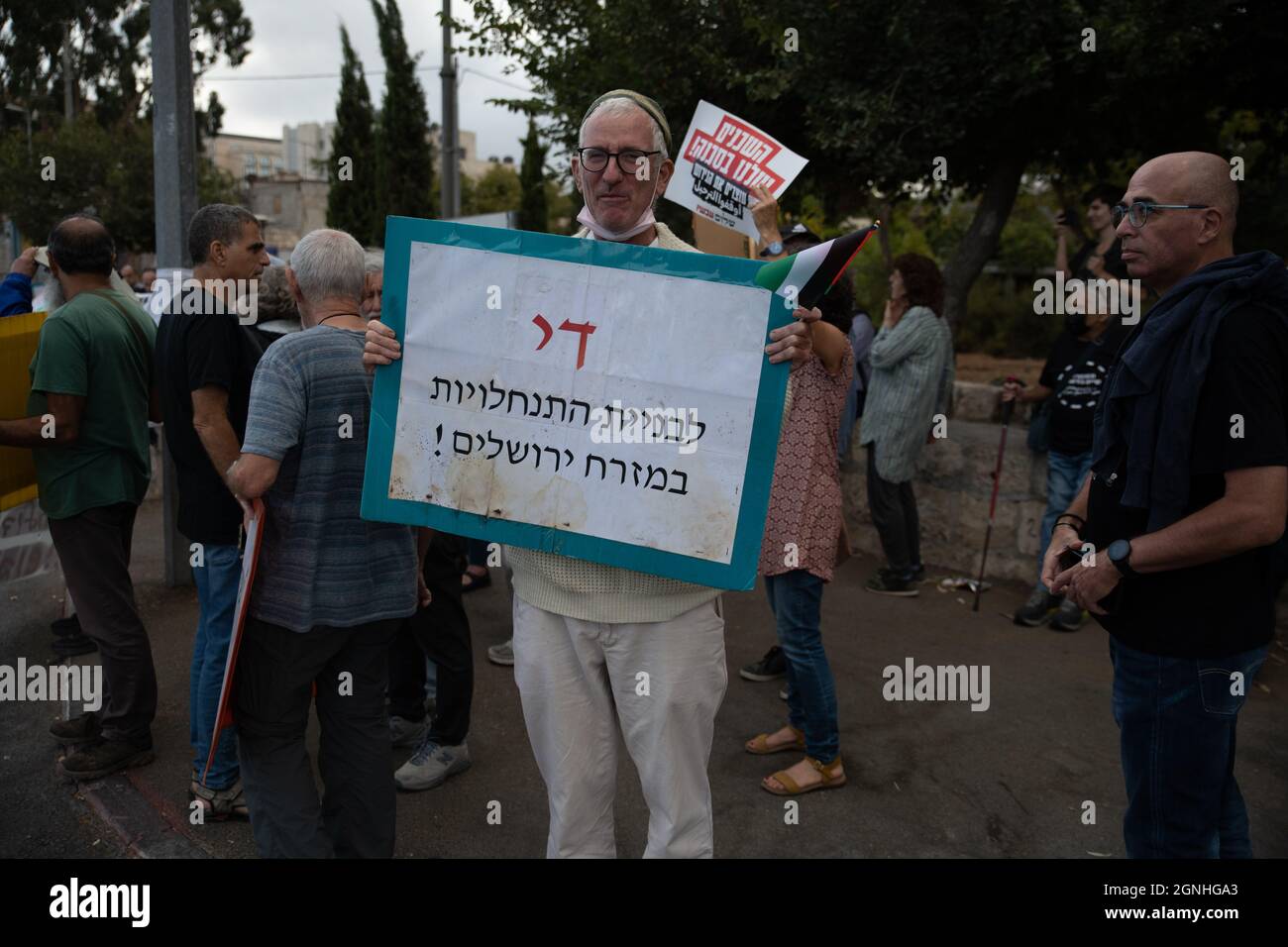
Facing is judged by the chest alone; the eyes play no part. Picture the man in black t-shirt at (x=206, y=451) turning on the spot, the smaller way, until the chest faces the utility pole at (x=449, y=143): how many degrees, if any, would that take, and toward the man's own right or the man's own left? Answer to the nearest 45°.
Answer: approximately 90° to the man's own left

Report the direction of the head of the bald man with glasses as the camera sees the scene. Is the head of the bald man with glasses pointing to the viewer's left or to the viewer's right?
to the viewer's left

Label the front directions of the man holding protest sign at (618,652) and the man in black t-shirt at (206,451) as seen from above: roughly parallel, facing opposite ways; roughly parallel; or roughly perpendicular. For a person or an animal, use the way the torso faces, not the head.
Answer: roughly perpendicular

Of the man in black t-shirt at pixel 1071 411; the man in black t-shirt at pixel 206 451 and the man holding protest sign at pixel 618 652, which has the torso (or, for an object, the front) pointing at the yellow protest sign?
the man in black t-shirt at pixel 1071 411

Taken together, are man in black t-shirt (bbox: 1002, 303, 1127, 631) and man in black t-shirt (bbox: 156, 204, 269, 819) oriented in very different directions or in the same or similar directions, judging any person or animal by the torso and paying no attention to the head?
very different directions

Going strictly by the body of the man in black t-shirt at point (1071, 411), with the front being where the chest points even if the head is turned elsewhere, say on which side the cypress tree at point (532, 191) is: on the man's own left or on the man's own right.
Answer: on the man's own right

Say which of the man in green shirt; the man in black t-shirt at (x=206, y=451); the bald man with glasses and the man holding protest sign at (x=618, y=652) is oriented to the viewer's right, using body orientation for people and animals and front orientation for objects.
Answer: the man in black t-shirt

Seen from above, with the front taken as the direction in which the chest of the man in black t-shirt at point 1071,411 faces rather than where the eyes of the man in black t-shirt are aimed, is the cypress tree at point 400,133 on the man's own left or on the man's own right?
on the man's own right

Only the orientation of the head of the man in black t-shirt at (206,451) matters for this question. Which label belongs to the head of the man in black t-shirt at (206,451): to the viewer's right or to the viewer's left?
to the viewer's right

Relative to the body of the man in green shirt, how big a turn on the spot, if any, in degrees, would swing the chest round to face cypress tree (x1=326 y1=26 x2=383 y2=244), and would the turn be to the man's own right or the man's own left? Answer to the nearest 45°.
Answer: approximately 45° to the man's own right

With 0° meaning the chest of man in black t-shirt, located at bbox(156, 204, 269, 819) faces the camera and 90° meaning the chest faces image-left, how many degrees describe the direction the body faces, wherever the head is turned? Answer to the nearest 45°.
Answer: approximately 270°

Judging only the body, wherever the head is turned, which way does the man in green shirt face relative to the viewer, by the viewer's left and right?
facing away from the viewer and to the left of the viewer

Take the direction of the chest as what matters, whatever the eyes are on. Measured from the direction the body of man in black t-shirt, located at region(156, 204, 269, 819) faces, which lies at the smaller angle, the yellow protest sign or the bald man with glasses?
the bald man with glasses

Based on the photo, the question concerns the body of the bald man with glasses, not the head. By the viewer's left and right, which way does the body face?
facing to the left of the viewer
